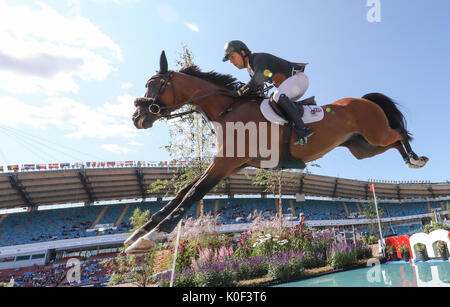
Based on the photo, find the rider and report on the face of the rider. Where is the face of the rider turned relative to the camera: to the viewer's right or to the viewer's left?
to the viewer's left

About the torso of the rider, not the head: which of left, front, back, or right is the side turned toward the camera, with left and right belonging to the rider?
left

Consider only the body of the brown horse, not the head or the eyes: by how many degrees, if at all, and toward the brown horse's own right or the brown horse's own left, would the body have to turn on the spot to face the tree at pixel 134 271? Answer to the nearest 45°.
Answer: approximately 45° to the brown horse's own right

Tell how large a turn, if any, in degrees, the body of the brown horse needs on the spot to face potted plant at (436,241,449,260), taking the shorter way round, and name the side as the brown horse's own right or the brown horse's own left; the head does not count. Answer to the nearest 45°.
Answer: approximately 135° to the brown horse's own right

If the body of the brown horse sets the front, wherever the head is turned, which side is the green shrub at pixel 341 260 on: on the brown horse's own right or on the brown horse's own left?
on the brown horse's own right

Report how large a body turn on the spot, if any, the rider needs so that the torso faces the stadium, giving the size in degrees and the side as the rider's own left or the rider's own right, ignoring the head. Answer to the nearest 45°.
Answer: approximately 45° to the rider's own right

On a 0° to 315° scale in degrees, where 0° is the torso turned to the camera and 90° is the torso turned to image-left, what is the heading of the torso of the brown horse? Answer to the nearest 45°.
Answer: approximately 90°

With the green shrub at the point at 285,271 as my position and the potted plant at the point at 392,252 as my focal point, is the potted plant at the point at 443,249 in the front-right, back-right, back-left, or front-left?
front-right
